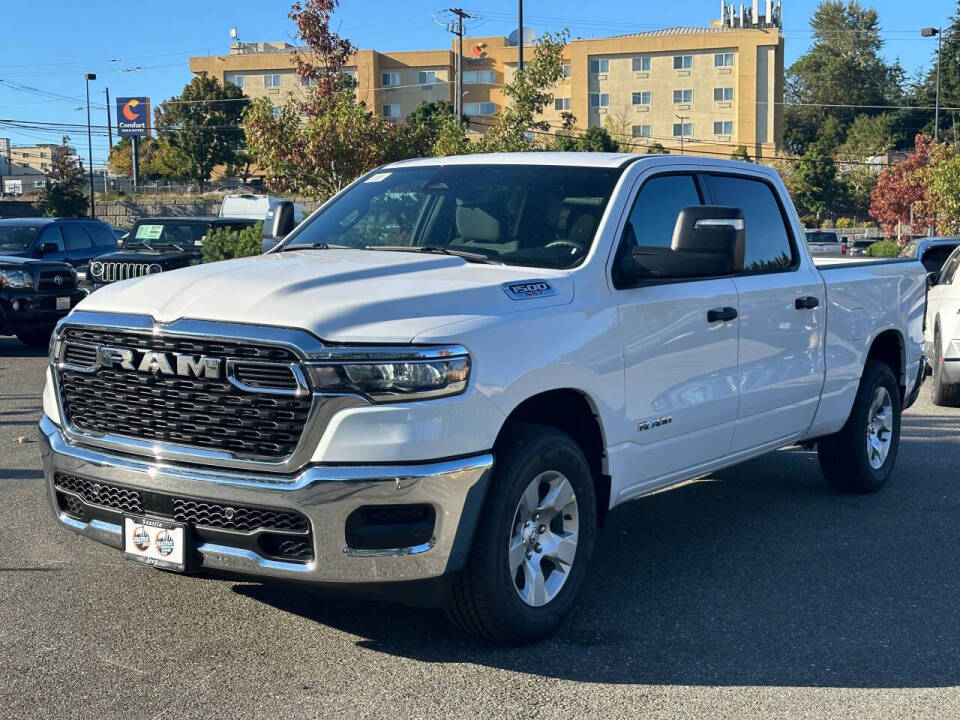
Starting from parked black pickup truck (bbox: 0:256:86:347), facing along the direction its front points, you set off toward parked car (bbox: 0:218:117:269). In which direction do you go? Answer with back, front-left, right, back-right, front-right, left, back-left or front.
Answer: back-left

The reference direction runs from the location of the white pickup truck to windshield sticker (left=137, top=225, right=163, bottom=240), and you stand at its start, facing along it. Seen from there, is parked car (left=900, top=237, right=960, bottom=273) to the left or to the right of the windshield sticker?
right

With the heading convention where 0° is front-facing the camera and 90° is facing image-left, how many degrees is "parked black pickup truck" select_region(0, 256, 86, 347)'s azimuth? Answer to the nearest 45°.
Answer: approximately 315°

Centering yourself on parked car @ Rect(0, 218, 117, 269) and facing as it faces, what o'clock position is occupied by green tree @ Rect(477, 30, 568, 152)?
The green tree is roughly at 7 o'clock from the parked car.

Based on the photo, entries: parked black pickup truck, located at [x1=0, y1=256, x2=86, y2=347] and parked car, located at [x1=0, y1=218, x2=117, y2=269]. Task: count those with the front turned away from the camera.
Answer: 0

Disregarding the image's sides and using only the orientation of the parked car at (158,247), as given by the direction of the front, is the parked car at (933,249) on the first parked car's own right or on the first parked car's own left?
on the first parked car's own left

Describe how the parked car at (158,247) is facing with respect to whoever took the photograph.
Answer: facing the viewer and to the left of the viewer
